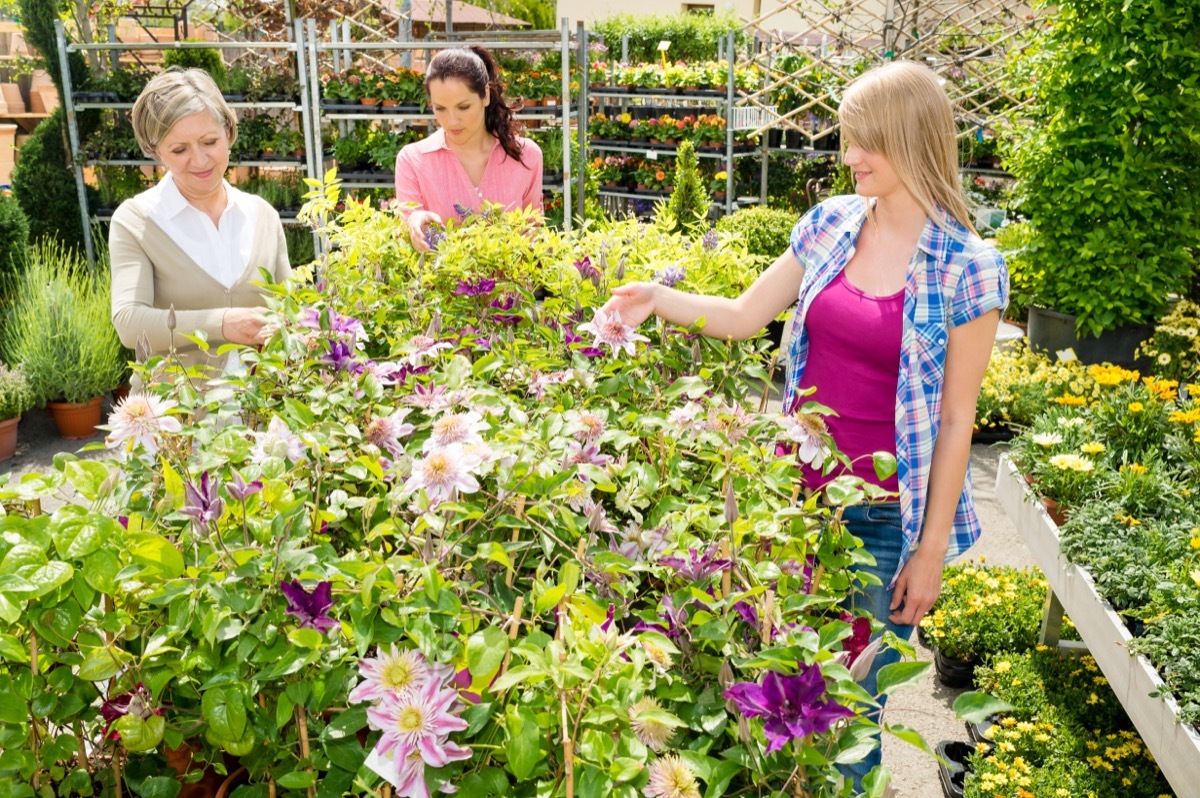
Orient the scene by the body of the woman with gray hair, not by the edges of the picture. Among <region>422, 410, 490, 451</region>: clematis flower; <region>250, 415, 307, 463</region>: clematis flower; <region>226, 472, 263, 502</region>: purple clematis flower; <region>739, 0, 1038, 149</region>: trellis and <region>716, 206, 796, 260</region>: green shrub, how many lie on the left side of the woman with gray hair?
2

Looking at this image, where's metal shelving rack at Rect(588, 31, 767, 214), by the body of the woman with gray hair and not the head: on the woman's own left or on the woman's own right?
on the woman's own left

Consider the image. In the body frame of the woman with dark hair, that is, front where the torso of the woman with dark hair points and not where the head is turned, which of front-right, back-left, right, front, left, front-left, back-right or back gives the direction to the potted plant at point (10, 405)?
back-right

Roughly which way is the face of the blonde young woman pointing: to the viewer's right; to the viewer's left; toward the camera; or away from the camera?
to the viewer's left

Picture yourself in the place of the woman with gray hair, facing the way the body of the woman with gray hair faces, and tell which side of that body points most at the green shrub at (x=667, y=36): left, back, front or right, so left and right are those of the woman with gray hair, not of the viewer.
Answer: left

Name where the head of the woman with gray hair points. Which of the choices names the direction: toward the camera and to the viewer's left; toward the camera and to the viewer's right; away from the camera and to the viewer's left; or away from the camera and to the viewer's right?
toward the camera and to the viewer's right

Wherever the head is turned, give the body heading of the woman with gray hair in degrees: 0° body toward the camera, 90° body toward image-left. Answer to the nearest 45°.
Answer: approximately 315°
